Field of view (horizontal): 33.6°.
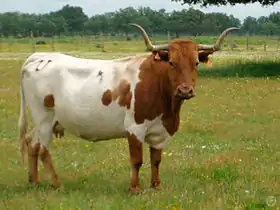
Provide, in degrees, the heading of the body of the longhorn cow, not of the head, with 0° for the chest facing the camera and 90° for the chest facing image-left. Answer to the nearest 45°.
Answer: approximately 315°
